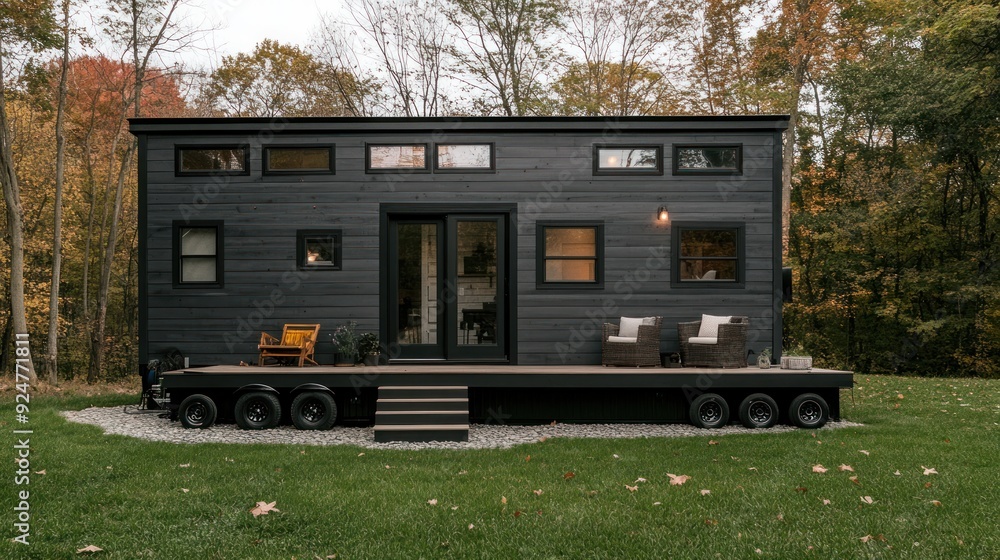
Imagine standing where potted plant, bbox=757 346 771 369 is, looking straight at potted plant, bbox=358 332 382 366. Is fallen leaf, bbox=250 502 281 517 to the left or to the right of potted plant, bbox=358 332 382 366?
left

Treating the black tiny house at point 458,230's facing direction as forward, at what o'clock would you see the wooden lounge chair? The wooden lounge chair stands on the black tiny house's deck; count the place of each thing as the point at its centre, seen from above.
The wooden lounge chair is roughly at 3 o'clock from the black tiny house.

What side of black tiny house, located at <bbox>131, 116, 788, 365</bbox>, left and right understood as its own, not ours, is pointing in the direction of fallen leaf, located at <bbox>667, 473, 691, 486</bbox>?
front

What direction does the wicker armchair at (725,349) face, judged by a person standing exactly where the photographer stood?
facing the viewer and to the left of the viewer

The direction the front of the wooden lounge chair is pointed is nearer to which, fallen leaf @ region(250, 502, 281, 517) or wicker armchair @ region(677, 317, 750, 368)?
the fallen leaf

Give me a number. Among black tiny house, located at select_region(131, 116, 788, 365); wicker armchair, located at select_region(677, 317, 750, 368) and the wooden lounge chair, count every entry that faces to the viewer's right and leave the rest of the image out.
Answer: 0

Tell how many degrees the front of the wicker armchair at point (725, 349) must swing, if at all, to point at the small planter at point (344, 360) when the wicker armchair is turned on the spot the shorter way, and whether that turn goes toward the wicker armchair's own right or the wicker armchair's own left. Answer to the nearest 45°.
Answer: approximately 45° to the wicker armchair's own right

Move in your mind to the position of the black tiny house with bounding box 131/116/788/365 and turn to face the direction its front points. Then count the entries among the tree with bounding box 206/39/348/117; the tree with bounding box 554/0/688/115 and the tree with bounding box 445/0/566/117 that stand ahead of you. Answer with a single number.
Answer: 0

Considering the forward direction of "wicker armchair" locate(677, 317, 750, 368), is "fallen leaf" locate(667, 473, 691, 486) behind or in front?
in front

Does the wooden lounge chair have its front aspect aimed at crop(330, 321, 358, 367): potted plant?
no

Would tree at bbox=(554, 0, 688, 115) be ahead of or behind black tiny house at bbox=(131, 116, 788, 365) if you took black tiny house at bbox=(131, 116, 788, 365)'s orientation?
behind

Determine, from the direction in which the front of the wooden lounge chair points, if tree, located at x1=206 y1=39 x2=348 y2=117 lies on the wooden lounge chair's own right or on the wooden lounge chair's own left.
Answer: on the wooden lounge chair's own right

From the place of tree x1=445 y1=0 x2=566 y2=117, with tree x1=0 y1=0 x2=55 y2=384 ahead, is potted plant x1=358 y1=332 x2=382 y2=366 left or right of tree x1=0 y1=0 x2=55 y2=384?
left

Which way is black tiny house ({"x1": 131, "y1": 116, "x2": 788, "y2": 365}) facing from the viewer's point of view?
toward the camera

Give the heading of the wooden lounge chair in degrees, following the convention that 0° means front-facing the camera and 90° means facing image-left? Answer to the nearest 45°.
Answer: approximately 45°

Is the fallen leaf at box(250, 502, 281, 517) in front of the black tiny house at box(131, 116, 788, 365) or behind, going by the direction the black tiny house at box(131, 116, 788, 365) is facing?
in front

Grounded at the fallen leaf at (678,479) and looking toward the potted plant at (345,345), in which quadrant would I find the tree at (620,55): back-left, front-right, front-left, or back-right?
front-right

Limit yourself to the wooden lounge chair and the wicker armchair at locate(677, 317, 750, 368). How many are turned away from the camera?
0
